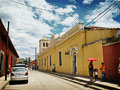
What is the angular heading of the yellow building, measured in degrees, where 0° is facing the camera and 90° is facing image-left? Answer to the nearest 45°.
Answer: approximately 45°

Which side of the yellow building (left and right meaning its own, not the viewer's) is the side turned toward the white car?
front
